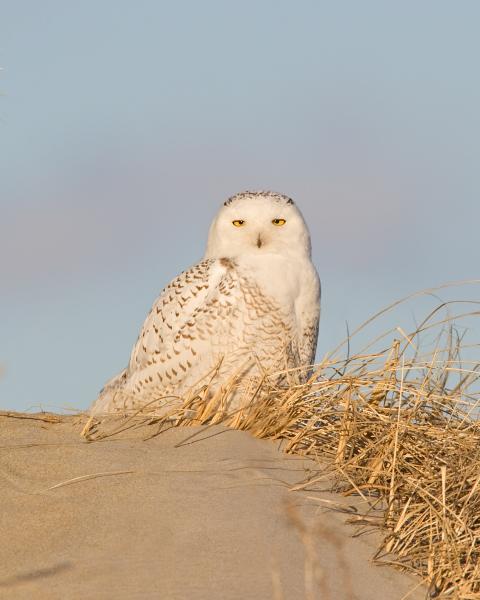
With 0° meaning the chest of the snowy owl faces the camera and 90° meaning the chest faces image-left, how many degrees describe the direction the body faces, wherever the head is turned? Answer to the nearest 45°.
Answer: approximately 315°
